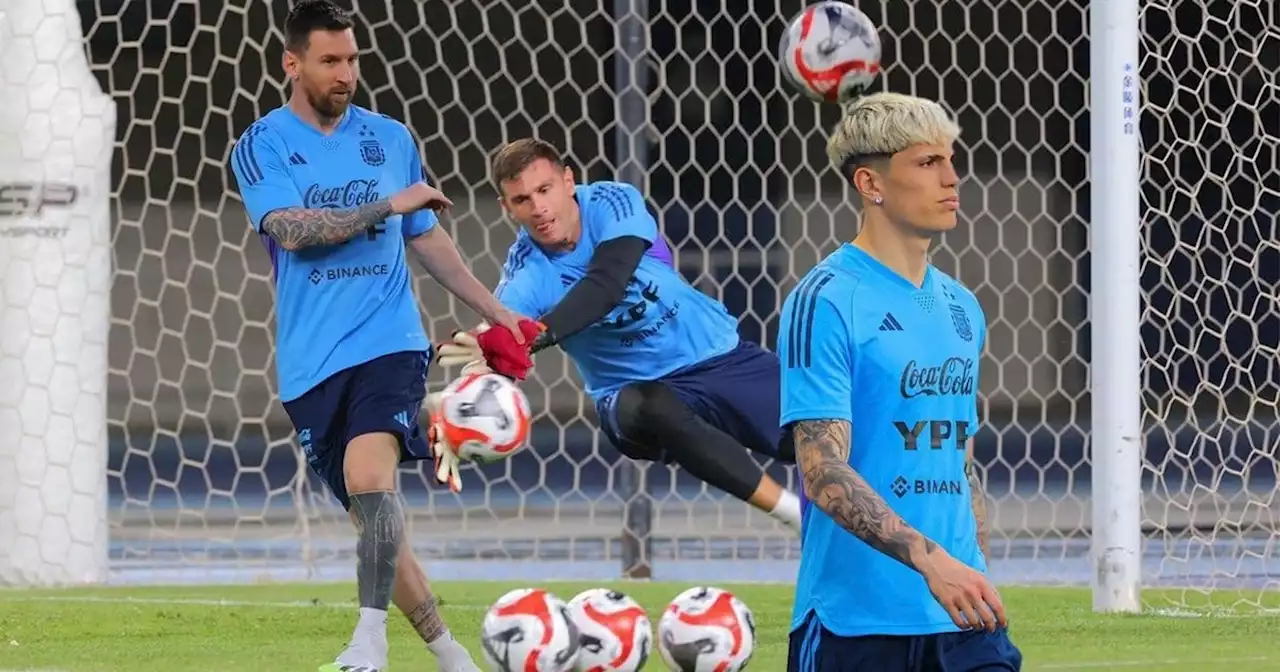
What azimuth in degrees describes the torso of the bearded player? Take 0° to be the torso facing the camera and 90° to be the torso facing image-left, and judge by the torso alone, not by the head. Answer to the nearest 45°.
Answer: approximately 315°

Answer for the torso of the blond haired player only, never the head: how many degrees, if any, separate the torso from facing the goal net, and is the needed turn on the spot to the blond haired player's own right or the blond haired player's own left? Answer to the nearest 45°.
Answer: approximately 135° to the blond haired player's own left

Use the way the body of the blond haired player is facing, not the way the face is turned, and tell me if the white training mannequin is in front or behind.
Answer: behind

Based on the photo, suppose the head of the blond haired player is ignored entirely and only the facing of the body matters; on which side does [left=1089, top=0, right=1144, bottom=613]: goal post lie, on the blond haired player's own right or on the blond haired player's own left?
on the blond haired player's own left

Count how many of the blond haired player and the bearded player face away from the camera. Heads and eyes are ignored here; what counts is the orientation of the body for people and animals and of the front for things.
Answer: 0

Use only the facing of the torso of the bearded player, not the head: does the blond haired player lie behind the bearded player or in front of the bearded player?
in front

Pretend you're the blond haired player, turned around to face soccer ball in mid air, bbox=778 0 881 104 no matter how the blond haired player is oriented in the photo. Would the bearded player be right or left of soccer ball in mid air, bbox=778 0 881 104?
left

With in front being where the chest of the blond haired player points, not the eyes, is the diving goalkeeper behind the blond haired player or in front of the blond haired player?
behind

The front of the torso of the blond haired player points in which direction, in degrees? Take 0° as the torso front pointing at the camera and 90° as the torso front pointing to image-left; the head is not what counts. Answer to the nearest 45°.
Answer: approximately 315°
